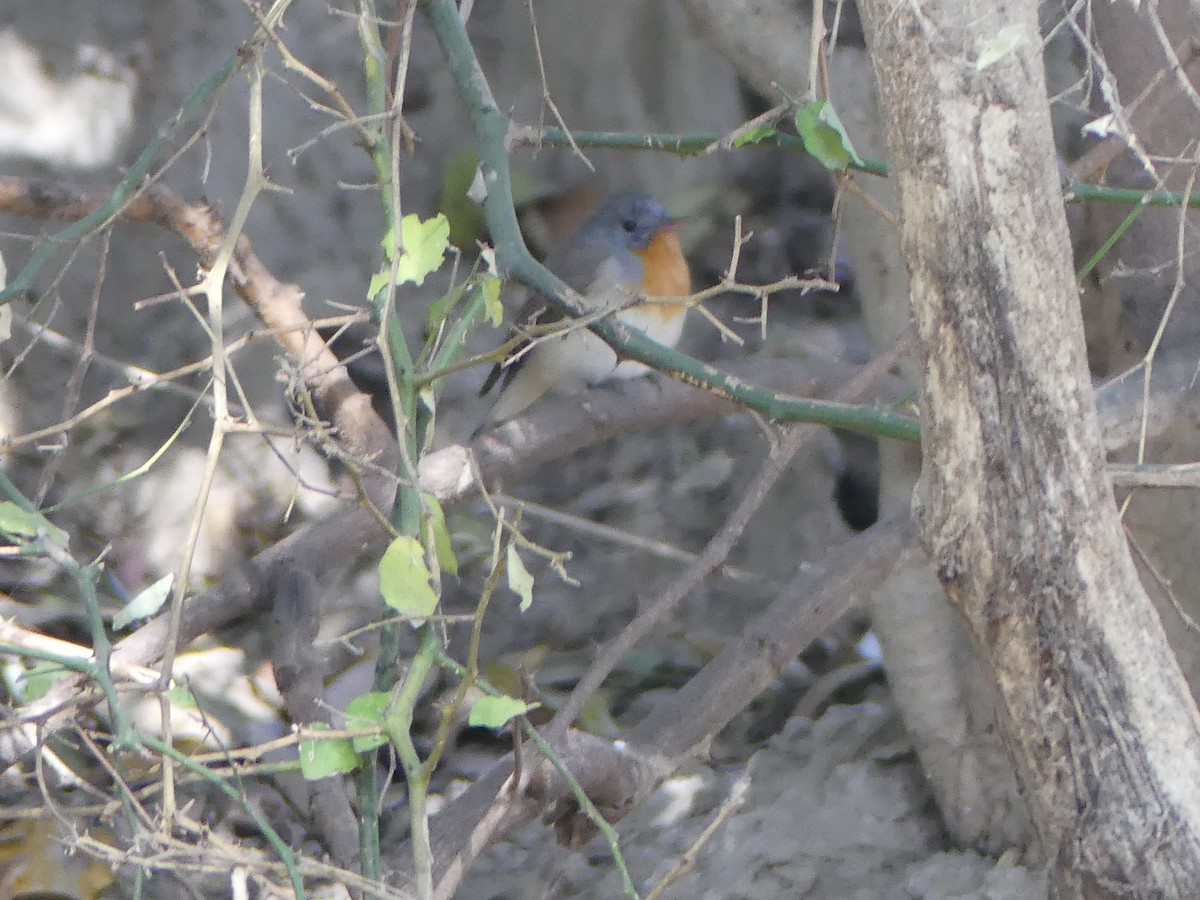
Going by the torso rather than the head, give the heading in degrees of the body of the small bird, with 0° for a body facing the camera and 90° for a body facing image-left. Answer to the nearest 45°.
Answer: approximately 270°

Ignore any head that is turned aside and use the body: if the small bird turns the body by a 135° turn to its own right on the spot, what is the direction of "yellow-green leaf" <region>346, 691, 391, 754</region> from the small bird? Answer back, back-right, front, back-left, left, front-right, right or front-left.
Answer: front-left

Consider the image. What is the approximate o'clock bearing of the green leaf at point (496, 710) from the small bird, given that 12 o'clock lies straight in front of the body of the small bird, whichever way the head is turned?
The green leaf is roughly at 3 o'clock from the small bird.

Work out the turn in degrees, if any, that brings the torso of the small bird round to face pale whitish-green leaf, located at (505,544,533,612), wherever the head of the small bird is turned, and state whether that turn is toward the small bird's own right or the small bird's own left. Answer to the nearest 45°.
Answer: approximately 90° to the small bird's own right

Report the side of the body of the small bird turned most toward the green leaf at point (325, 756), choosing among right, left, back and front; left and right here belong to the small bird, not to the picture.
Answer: right

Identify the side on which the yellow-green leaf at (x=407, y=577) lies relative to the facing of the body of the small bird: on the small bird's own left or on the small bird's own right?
on the small bird's own right

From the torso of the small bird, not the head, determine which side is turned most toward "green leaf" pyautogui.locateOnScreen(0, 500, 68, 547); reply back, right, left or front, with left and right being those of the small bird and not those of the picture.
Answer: right

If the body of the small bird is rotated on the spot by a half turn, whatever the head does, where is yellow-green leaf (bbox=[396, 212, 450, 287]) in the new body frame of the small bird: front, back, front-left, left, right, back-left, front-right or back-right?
left

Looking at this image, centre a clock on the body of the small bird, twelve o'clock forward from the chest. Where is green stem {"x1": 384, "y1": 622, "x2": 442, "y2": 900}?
The green stem is roughly at 3 o'clock from the small bird.

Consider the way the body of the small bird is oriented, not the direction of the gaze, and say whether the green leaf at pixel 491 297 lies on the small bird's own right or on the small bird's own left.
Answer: on the small bird's own right
